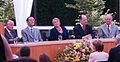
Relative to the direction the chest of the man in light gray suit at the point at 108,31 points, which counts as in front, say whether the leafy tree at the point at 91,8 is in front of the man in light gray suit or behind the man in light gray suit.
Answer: behind

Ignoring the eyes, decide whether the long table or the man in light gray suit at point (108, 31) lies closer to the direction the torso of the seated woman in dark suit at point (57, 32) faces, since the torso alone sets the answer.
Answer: the long table

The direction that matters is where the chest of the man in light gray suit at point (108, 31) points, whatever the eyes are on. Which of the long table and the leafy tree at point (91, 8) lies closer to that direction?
the long table

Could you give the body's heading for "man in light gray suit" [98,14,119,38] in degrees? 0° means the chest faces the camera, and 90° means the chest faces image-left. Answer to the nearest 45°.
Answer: approximately 0°

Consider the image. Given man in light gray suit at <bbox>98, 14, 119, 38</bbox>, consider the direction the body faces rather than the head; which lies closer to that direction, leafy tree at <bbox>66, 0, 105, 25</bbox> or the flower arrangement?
the flower arrangement

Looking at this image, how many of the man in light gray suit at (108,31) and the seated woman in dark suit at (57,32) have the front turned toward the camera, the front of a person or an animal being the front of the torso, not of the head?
2
